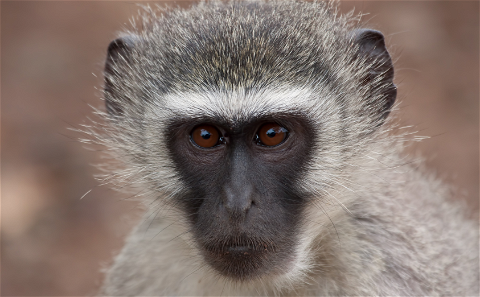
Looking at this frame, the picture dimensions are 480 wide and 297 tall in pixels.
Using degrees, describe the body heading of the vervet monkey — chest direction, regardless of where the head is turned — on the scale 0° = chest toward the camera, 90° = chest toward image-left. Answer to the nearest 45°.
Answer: approximately 0°
